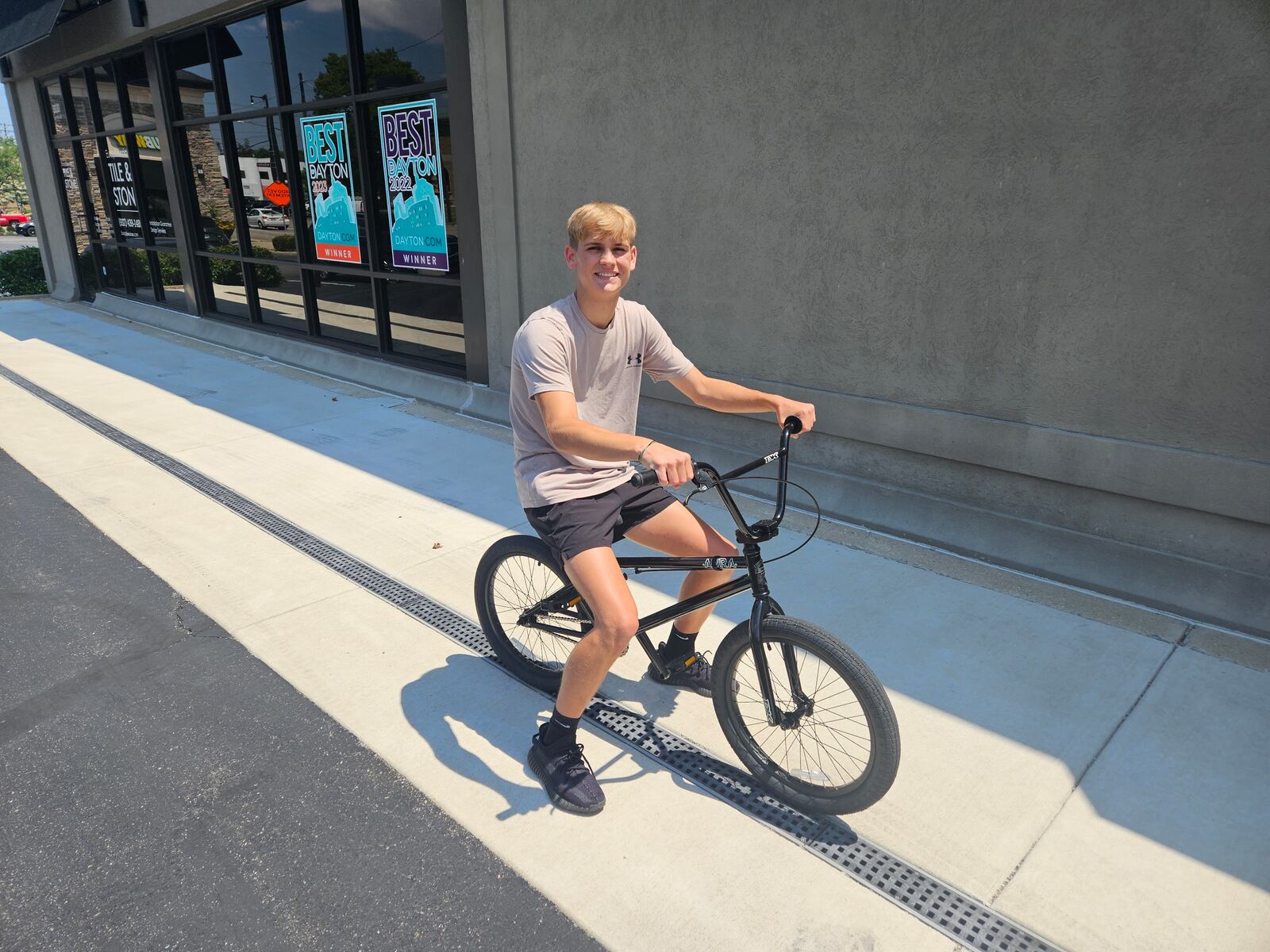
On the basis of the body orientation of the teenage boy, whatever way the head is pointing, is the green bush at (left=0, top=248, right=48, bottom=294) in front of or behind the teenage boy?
behind

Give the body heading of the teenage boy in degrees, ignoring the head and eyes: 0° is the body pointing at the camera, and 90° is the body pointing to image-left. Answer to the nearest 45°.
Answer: approximately 315°

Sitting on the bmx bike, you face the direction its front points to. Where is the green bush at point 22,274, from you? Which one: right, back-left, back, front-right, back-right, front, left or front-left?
back

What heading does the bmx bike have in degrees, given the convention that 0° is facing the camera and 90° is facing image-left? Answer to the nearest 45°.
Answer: approximately 315°
